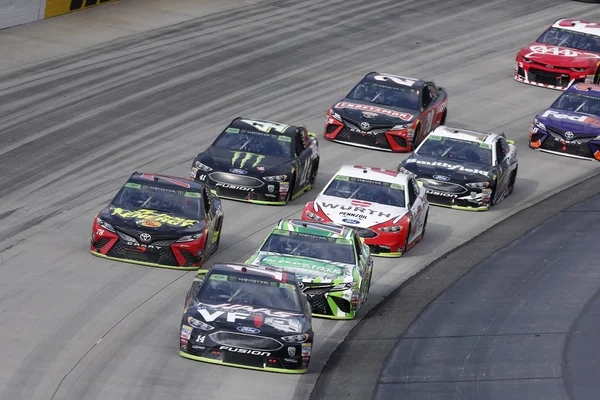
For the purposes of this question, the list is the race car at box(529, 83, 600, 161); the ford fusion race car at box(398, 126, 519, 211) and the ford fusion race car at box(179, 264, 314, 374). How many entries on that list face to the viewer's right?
0

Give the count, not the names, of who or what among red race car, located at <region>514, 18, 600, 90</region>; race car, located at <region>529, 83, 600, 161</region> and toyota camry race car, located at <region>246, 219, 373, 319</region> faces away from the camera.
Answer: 0

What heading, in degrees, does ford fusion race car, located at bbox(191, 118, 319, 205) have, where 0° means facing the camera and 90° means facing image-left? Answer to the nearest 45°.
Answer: approximately 45°

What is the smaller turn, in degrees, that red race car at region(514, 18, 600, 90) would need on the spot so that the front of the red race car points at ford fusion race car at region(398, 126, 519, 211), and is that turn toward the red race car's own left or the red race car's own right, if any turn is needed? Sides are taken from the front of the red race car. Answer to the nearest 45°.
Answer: approximately 45° to the red race car's own left

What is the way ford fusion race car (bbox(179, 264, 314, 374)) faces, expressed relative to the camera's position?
facing the viewer

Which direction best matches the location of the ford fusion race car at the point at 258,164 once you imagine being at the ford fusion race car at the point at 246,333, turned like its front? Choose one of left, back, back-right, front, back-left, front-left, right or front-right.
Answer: back

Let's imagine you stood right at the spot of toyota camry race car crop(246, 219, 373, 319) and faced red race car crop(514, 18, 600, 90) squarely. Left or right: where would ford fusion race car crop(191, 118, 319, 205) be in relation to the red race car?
left

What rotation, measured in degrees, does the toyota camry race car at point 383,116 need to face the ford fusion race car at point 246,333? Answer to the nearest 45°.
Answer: approximately 45° to its left

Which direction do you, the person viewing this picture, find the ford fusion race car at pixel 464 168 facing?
facing the viewer and to the left of the viewer

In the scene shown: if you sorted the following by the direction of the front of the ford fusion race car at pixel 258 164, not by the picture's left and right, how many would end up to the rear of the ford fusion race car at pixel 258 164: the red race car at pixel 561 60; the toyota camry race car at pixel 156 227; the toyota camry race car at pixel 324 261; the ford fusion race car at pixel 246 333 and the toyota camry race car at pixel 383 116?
2
